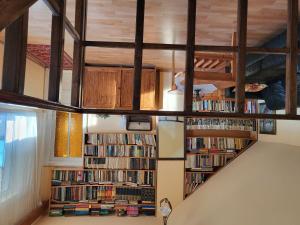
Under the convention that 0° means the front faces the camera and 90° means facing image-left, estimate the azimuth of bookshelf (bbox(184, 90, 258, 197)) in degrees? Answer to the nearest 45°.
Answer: approximately 0°

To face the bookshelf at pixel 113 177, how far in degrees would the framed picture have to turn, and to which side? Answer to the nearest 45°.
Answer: approximately 90° to its right

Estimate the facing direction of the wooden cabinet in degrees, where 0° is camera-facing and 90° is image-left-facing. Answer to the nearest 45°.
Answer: approximately 0°

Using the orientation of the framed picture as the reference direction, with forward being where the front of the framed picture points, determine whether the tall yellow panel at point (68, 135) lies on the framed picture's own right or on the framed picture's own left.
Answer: on the framed picture's own right

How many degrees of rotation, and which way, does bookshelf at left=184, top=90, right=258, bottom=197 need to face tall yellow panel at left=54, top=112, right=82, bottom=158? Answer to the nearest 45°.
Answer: approximately 90° to its right
